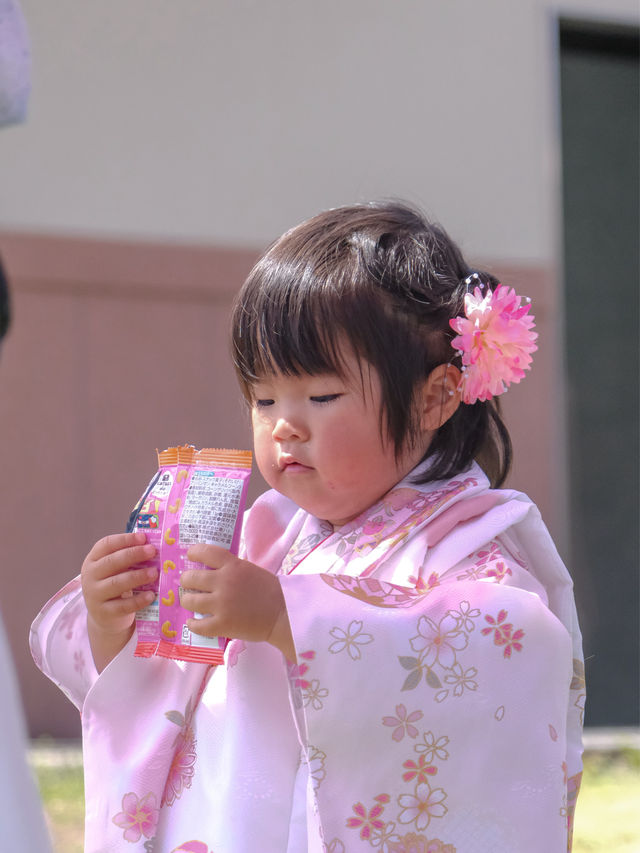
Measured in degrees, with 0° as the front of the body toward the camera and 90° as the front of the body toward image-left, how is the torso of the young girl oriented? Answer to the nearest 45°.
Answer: approximately 45°

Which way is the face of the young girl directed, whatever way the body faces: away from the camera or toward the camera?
toward the camera
